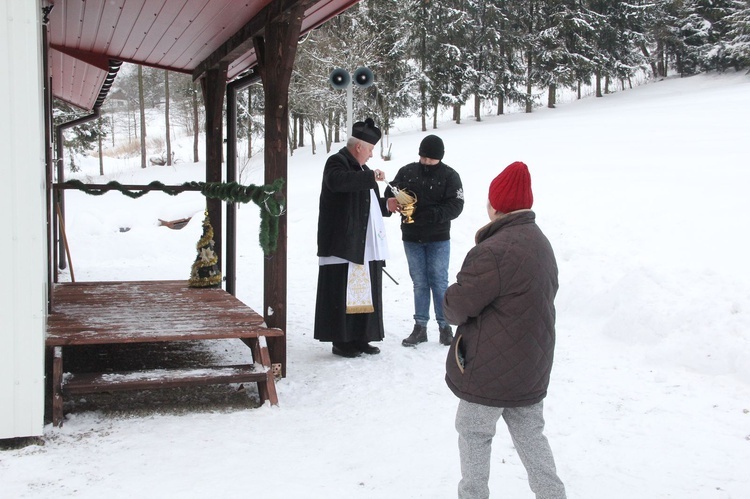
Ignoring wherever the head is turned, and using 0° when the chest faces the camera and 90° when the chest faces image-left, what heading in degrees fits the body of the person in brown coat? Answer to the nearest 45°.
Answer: approximately 135°

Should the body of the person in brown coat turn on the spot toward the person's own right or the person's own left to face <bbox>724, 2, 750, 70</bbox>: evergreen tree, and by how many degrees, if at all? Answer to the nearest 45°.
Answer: approximately 45° to the person's own right

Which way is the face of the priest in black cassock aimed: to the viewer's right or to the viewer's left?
to the viewer's right
